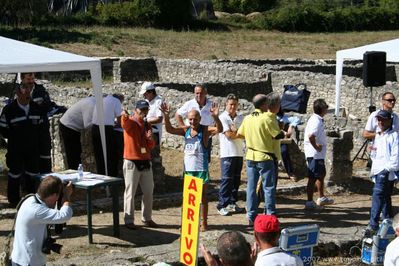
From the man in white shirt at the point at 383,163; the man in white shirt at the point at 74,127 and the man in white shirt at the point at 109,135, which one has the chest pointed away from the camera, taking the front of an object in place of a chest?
the man in white shirt at the point at 109,135

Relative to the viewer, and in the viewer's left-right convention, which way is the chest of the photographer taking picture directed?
facing away from the viewer and to the right of the viewer

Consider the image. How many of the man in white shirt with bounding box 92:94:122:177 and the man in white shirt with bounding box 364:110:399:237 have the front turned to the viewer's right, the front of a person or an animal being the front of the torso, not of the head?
0

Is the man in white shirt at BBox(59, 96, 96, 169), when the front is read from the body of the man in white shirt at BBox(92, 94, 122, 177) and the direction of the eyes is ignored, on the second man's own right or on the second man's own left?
on the second man's own left

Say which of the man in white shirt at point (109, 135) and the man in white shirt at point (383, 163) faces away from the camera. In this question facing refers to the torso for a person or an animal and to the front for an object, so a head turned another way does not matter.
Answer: the man in white shirt at point (109, 135)

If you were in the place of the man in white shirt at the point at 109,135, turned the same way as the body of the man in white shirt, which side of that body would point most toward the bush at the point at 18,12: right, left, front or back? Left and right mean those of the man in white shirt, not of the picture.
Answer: front

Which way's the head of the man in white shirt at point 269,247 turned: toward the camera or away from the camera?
away from the camera

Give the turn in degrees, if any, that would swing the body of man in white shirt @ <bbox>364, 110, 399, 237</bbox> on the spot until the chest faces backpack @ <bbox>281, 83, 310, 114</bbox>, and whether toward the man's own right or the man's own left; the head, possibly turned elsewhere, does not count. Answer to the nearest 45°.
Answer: approximately 135° to the man's own right

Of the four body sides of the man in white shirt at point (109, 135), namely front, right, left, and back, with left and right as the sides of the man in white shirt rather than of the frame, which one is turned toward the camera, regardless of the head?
back

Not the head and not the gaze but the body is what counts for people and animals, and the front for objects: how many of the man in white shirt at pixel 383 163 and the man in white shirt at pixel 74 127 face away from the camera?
0
